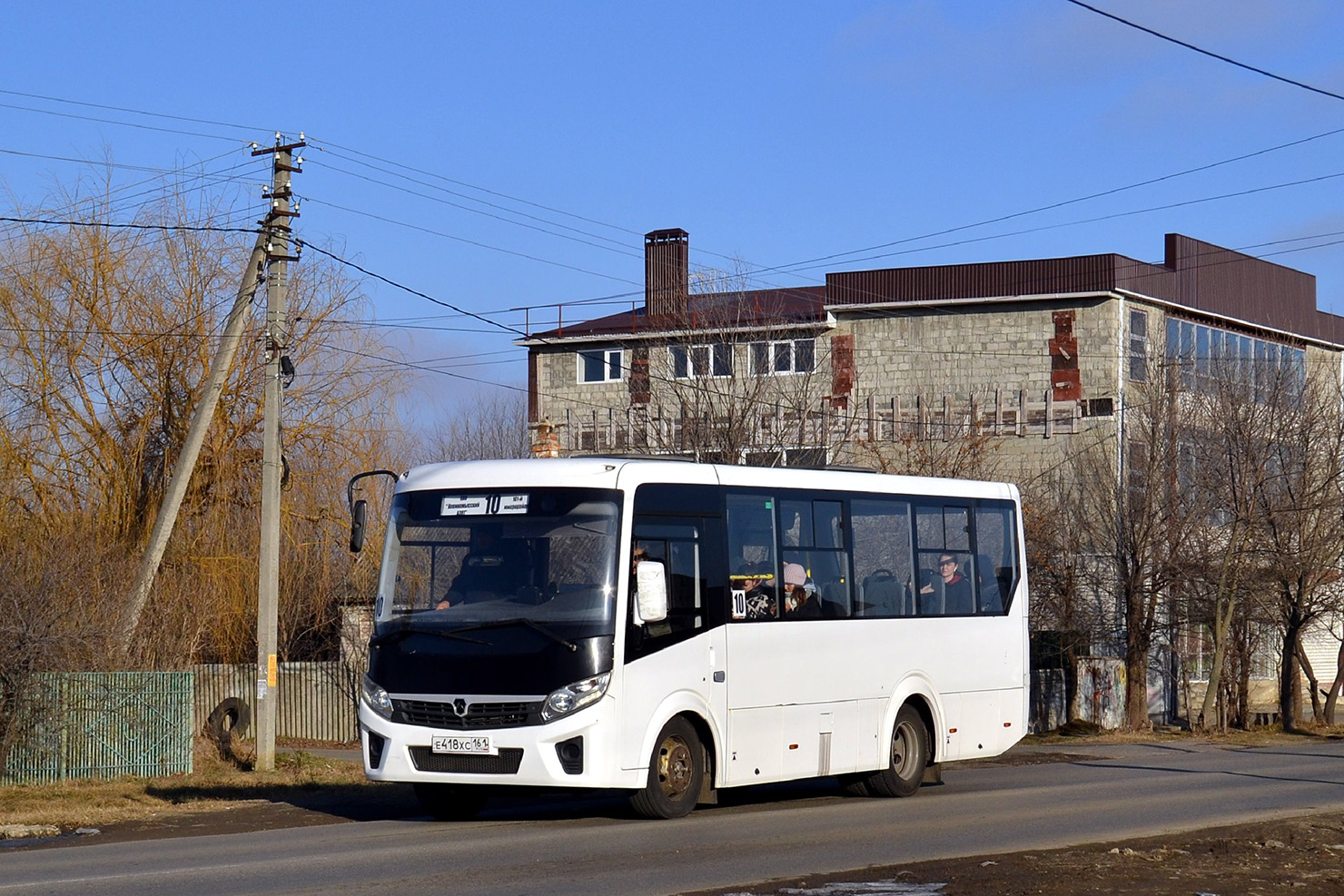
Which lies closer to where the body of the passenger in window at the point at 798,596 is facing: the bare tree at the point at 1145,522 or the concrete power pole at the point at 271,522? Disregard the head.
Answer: the concrete power pole

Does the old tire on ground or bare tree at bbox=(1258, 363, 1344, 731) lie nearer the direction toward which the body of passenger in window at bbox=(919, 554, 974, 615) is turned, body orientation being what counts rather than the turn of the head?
the old tire on ground

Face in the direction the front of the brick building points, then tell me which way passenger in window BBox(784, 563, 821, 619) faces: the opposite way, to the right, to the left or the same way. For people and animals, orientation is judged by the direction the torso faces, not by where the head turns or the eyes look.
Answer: to the right

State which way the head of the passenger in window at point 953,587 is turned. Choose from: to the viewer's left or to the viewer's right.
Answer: to the viewer's left

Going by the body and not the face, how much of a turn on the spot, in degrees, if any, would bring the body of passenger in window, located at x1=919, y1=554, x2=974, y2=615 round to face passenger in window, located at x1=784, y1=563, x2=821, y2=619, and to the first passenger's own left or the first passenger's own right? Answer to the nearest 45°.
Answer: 0° — they already face them

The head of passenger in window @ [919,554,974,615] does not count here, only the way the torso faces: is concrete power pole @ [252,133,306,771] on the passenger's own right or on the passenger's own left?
on the passenger's own right

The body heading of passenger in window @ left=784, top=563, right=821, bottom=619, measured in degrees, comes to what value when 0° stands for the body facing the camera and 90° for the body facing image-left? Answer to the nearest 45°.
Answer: approximately 45°

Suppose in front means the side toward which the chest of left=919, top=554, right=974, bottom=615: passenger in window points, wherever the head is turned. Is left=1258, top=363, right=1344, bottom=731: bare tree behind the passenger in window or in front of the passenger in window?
behind

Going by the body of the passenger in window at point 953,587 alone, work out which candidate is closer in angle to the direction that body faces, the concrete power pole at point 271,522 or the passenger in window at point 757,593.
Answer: the passenger in window

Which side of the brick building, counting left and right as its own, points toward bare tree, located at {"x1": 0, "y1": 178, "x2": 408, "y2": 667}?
right

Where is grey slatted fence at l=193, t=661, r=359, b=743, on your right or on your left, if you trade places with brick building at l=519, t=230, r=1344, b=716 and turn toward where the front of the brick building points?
on your right

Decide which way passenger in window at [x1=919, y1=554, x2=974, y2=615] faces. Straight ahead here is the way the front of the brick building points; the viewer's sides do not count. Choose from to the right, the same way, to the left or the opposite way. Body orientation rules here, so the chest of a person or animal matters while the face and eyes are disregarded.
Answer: to the right

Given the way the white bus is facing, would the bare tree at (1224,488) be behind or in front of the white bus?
behind
